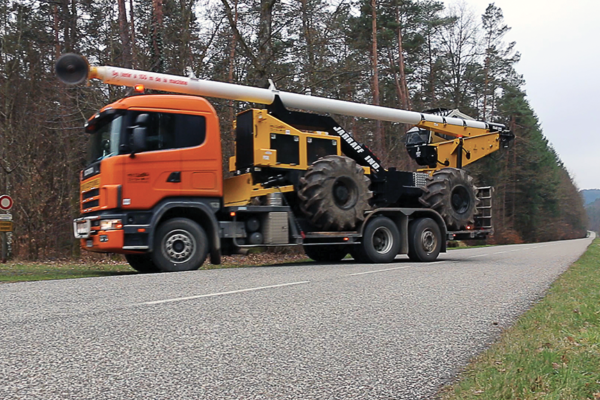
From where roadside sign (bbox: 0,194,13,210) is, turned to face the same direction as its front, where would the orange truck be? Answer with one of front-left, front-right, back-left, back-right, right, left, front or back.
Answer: front-left

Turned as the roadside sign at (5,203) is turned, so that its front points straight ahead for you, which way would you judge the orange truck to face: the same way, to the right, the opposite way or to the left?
to the right

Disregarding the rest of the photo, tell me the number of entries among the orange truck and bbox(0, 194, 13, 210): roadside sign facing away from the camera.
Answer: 0

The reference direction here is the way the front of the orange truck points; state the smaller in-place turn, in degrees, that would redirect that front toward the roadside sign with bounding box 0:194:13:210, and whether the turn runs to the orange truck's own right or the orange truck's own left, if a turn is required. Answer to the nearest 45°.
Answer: approximately 45° to the orange truck's own right

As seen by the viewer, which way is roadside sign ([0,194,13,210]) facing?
toward the camera

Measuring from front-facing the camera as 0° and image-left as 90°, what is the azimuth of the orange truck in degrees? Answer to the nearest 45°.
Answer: approximately 45°
